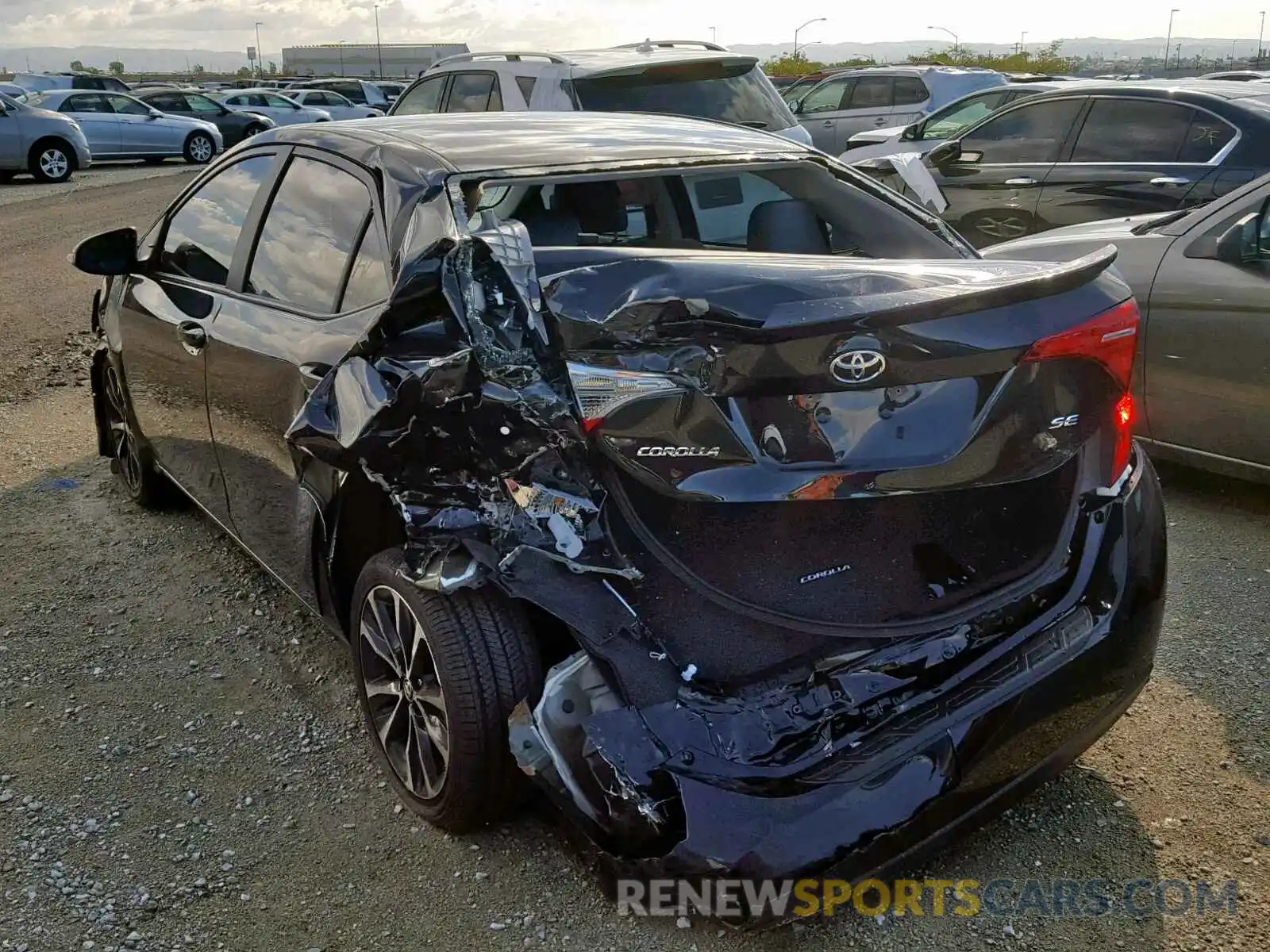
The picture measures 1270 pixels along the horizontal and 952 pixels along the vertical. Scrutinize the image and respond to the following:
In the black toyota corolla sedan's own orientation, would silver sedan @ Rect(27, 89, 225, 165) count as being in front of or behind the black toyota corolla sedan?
in front

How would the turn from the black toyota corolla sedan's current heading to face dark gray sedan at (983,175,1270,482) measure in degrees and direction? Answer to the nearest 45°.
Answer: approximately 90° to its right

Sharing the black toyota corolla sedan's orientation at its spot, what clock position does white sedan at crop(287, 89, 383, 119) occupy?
The white sedan is roughly at 1 o'clock from the black toyota corolla sedan.

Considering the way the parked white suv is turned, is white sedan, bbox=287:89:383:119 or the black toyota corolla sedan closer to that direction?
the white sedan

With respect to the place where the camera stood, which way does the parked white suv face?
facing away from the viewer and to the left of the viewer
